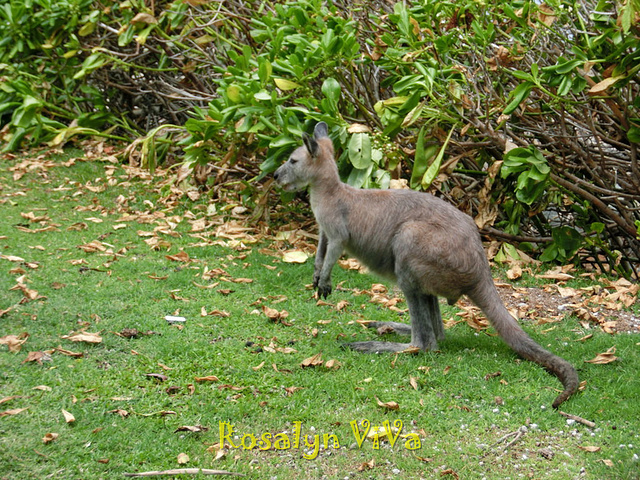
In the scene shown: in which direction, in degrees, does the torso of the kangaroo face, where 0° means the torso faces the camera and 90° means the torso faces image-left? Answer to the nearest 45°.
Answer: approximately 90°

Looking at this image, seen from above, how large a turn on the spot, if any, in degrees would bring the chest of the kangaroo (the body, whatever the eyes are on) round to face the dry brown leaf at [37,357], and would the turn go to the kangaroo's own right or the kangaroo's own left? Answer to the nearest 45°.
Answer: approximately 45° to the kangaroo's own left

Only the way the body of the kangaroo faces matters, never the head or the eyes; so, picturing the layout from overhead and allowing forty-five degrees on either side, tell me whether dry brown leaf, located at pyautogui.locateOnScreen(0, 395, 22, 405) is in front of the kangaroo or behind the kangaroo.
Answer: in front

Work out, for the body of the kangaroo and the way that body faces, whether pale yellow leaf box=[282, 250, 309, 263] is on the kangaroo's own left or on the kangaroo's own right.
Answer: on the kangaroo's own right

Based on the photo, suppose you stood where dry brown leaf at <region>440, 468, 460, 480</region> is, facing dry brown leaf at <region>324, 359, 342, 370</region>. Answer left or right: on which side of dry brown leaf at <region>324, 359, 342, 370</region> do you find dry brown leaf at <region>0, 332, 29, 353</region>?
left

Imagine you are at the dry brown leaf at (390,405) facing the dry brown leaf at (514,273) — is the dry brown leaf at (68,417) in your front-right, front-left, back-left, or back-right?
back-left

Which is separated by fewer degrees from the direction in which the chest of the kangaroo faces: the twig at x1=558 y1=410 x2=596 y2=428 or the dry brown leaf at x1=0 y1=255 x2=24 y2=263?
the dry brown leaf

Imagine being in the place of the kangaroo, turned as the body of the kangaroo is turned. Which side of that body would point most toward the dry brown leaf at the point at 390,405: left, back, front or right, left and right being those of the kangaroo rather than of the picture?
left

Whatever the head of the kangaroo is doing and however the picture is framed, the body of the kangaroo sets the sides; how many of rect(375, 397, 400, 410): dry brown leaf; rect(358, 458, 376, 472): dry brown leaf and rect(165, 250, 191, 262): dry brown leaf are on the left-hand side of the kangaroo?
2

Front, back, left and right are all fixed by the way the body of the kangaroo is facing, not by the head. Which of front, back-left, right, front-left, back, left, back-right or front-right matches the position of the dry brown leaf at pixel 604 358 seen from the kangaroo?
back

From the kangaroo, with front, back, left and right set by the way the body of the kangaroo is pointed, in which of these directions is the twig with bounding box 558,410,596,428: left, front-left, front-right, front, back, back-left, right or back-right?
back-left

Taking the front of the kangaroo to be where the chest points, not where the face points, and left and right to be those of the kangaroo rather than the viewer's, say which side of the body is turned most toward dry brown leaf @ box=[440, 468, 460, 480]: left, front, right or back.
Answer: left

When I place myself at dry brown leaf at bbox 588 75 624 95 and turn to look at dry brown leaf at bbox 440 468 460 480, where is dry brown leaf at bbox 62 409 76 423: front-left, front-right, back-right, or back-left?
front-right
